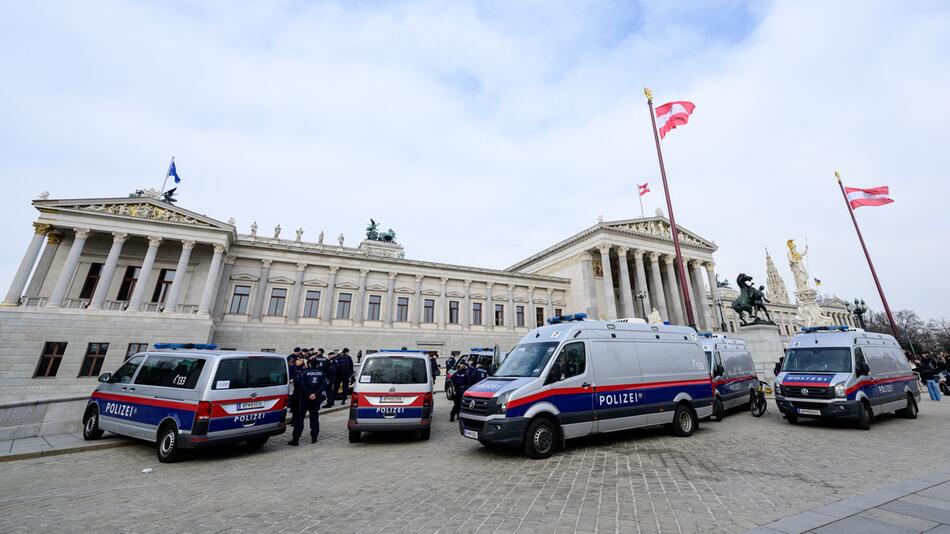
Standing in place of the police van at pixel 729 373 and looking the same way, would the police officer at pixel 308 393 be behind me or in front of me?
in front

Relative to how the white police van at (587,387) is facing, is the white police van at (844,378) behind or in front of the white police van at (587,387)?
behind

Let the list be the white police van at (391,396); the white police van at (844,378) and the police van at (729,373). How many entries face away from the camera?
1

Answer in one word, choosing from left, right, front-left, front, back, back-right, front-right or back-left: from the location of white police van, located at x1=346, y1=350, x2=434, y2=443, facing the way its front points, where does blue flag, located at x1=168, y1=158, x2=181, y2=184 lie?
front-left

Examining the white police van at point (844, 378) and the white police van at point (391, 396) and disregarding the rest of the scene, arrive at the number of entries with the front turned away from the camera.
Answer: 1

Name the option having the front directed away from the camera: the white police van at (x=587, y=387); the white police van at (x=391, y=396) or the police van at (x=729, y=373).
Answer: the white police van at (x=391, y=396)

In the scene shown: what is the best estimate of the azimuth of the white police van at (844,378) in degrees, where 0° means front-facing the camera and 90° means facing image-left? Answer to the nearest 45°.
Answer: approximately 45°

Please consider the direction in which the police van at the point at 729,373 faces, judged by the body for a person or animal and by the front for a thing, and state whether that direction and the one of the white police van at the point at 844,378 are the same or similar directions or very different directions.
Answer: same or similar directions

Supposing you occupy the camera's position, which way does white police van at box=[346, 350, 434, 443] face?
facing away from the viewer

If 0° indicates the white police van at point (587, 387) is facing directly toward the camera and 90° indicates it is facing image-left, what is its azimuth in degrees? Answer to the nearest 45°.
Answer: approximately 45°

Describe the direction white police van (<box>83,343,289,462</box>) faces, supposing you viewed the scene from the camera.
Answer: facing away from the viewer and to the left of the viewer

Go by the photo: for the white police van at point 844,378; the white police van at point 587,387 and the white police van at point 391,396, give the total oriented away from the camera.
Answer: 1

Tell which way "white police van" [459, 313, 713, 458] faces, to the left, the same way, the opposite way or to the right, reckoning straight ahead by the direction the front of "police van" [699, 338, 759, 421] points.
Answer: the same way
